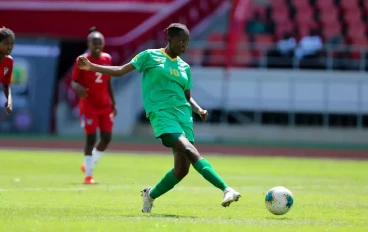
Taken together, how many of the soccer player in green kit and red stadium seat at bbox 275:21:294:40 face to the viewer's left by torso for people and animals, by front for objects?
0

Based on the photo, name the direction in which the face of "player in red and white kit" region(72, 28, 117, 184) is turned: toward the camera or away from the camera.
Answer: toward the camera

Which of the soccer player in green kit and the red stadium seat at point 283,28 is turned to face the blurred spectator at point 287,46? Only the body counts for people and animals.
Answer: the red stadium seat

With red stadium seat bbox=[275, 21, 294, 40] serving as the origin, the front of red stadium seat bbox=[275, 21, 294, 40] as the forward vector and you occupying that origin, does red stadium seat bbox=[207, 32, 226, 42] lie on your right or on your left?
on your right

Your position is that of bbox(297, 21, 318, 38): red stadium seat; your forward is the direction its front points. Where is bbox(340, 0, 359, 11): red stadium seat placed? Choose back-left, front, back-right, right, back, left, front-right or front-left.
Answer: back

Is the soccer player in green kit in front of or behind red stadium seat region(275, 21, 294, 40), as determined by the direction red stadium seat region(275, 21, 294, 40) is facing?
in front

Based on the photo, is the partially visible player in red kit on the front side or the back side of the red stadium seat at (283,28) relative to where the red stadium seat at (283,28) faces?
on the front side

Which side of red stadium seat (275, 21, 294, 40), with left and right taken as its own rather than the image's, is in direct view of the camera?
front

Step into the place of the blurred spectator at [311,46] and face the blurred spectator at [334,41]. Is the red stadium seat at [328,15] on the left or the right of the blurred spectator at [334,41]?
left

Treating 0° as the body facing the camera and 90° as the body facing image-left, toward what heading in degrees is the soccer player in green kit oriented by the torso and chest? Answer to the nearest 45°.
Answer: approximately 315°

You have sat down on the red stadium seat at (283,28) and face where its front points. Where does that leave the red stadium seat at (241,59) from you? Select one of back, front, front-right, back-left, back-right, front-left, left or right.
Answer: front-right

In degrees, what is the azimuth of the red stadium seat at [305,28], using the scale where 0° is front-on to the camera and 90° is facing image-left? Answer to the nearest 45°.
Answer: approximately 45°

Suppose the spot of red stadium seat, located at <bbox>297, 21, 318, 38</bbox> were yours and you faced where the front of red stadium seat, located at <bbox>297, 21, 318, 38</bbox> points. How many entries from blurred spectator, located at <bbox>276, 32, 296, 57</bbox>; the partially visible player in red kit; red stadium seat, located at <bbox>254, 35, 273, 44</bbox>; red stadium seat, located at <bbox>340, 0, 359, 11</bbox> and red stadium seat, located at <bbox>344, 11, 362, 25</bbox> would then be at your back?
2

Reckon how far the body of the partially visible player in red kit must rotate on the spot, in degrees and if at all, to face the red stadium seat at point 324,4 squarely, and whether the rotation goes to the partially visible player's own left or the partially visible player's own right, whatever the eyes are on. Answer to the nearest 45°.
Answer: approximately 90° to the partially visible player's own left
